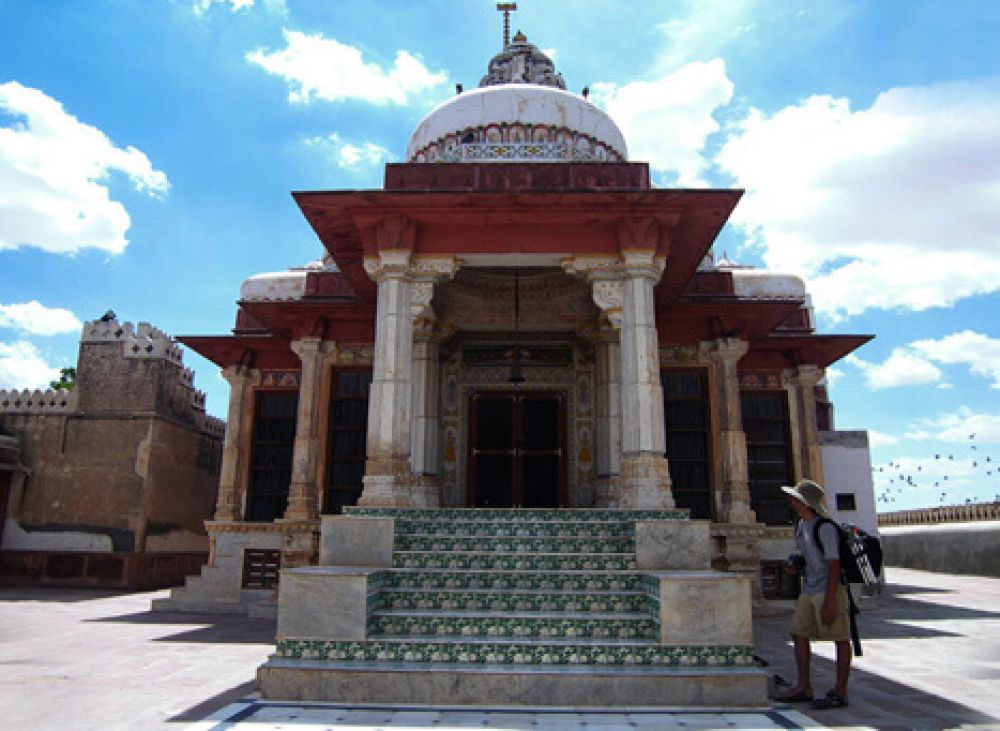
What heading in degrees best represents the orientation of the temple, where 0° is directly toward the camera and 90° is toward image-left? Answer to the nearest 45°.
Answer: approximately 0°

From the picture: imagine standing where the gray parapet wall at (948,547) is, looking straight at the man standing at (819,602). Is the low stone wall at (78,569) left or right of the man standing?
right

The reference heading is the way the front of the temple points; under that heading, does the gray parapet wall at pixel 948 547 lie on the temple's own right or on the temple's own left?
on the temple's own left

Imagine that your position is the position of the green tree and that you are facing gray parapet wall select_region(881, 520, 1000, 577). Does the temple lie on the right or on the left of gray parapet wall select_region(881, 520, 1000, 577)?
right

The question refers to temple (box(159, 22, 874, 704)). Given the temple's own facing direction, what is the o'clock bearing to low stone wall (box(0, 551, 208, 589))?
The low stone wall is roughly at 4 o'clock from the temple.

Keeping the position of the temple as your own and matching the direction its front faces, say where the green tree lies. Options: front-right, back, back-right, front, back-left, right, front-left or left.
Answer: back-right

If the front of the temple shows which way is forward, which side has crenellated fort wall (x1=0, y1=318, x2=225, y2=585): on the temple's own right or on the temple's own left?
on the temple's own right
